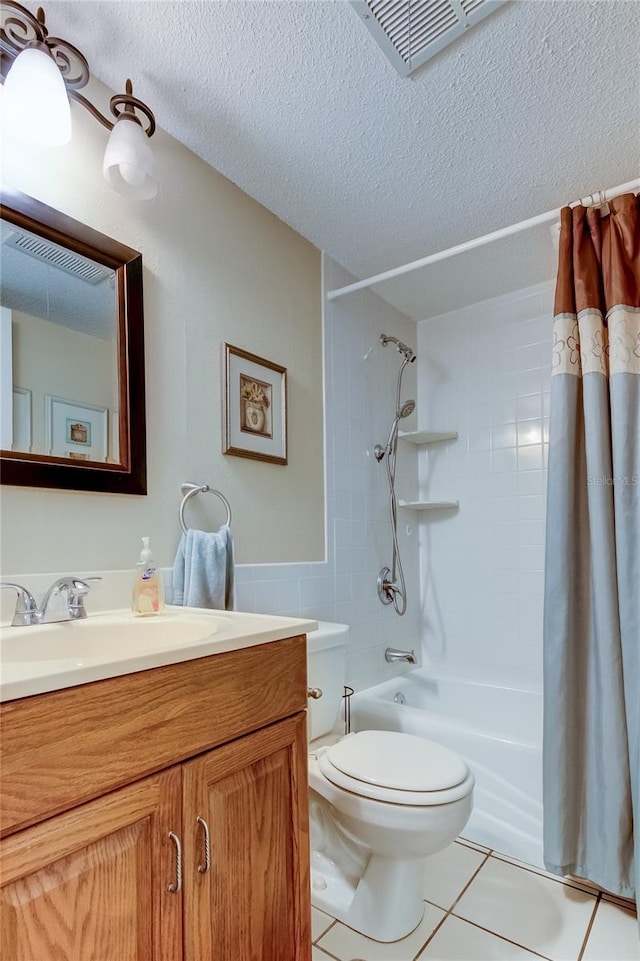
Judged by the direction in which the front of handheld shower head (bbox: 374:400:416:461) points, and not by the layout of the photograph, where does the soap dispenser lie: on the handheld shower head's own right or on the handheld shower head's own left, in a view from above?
on the handheld shower head's own right

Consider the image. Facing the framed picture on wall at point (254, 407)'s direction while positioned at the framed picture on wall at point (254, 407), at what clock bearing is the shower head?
The shower head is roughly at 9 o'clock from the framed picture on wall.

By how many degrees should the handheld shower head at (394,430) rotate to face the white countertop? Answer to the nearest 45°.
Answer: approximately 45° to its right

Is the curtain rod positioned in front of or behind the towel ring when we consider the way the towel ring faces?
in front

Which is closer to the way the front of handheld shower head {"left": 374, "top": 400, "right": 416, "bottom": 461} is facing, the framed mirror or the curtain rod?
the curtain rod

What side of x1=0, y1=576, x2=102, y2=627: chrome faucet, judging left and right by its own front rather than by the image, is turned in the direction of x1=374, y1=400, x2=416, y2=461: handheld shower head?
left

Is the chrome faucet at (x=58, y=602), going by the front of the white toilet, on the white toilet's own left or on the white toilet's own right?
on the white toilet's own right

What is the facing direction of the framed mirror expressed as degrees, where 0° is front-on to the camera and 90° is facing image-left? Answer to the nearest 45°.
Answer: approximately 315°

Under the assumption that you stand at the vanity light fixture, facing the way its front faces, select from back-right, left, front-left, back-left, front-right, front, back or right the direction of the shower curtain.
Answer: front-left

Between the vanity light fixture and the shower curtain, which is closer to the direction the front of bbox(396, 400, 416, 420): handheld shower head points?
the shower curtain

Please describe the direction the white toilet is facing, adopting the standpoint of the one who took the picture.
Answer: facing the viewer and to the right of the viewer
